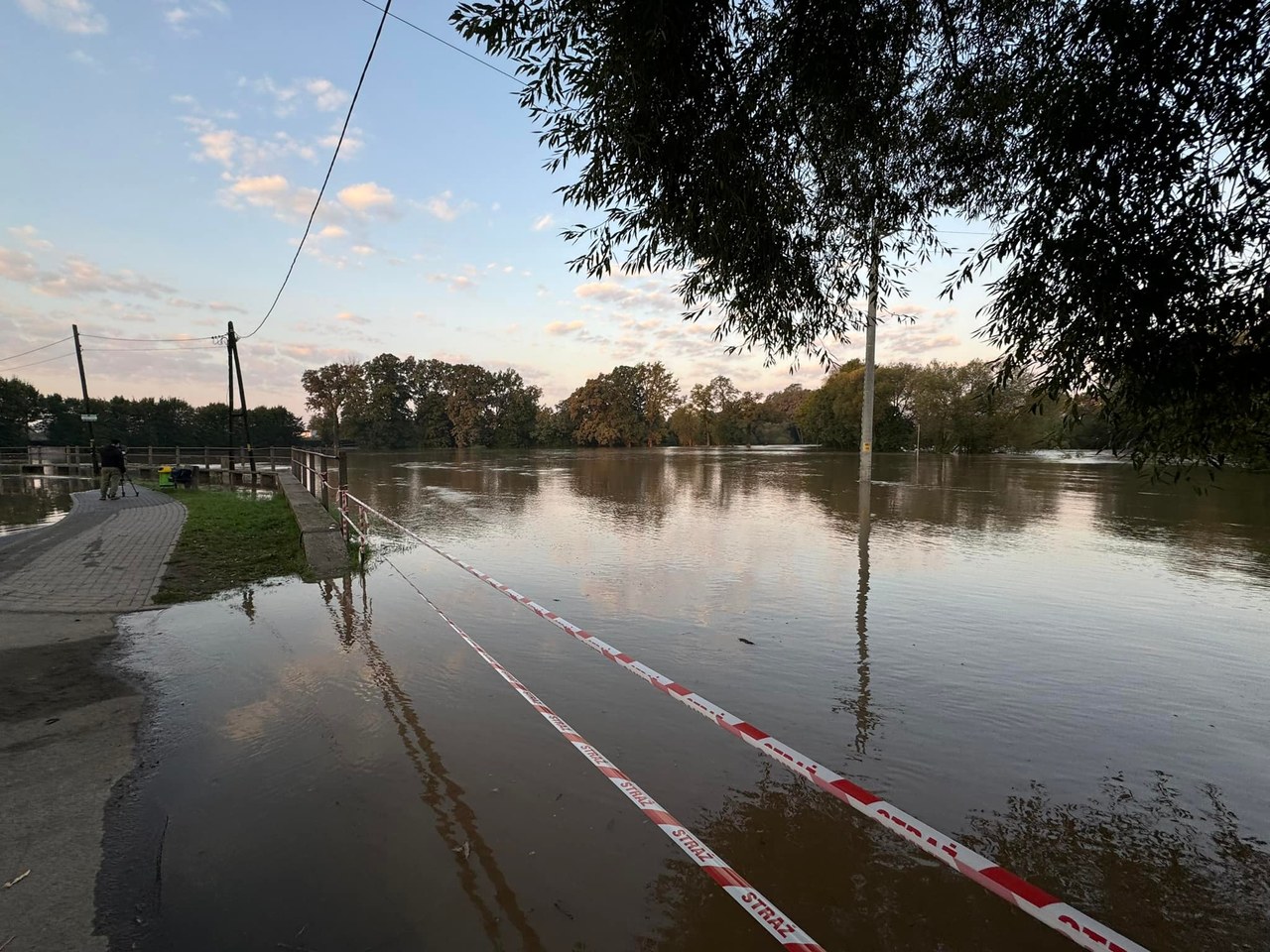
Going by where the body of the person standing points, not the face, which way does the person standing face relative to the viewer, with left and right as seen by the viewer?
facing away from the viewer and to the right of the viewer

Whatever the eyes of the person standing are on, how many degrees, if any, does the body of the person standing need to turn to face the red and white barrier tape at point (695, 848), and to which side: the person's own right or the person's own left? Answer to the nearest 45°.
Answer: approximately 135° to the person's own right

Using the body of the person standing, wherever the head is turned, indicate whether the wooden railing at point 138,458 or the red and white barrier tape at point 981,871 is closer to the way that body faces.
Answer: the wooden railing
